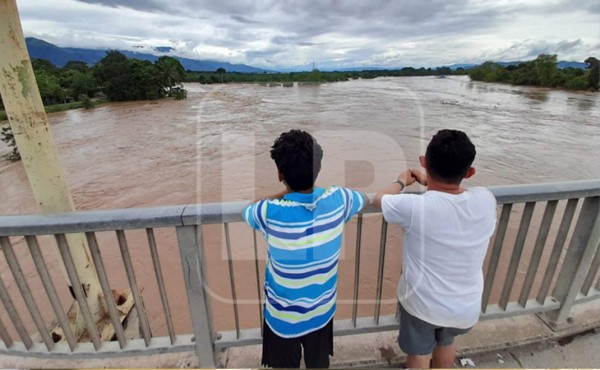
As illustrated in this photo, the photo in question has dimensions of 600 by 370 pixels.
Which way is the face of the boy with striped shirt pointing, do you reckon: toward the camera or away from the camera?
away from the camera

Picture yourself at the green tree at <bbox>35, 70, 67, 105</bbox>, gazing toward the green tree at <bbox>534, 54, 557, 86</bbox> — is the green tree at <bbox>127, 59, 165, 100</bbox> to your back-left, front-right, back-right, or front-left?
front-left

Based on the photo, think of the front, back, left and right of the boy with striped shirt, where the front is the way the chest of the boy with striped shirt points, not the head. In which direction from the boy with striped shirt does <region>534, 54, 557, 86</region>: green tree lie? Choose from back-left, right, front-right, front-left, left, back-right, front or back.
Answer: front-right

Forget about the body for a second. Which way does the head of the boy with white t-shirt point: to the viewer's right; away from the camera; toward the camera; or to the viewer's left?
away from the camera

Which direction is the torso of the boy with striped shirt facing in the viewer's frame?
away from the camera

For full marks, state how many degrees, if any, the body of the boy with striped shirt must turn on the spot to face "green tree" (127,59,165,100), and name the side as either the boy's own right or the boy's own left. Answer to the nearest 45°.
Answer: approximately 45° to the boy's own left

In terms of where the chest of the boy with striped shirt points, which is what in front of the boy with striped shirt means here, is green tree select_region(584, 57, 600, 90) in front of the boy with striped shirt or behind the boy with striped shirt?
in front

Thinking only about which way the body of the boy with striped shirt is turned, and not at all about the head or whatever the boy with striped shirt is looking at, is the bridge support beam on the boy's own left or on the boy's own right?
on the boy's own left

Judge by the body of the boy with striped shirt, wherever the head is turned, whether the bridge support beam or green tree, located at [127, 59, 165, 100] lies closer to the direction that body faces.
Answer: the green tree

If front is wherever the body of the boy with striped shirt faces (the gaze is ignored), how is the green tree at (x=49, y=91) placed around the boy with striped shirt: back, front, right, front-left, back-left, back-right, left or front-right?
front-left

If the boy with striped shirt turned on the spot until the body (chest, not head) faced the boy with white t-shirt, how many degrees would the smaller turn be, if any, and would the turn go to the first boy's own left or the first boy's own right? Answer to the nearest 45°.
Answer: approximately 90° to the first boy's own right

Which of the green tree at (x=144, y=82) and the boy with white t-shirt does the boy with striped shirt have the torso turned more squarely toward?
the green tree
